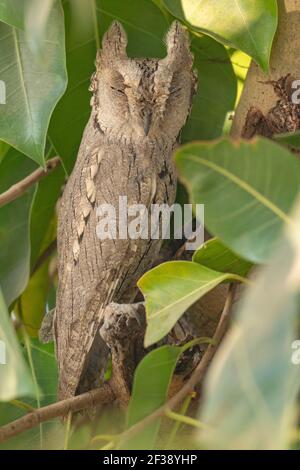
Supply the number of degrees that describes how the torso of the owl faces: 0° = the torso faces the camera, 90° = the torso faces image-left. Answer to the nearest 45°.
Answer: approximately 315°

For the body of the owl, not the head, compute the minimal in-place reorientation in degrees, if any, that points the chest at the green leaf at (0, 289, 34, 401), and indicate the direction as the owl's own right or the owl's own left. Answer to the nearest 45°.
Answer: approximately 45° to the owl's own right
